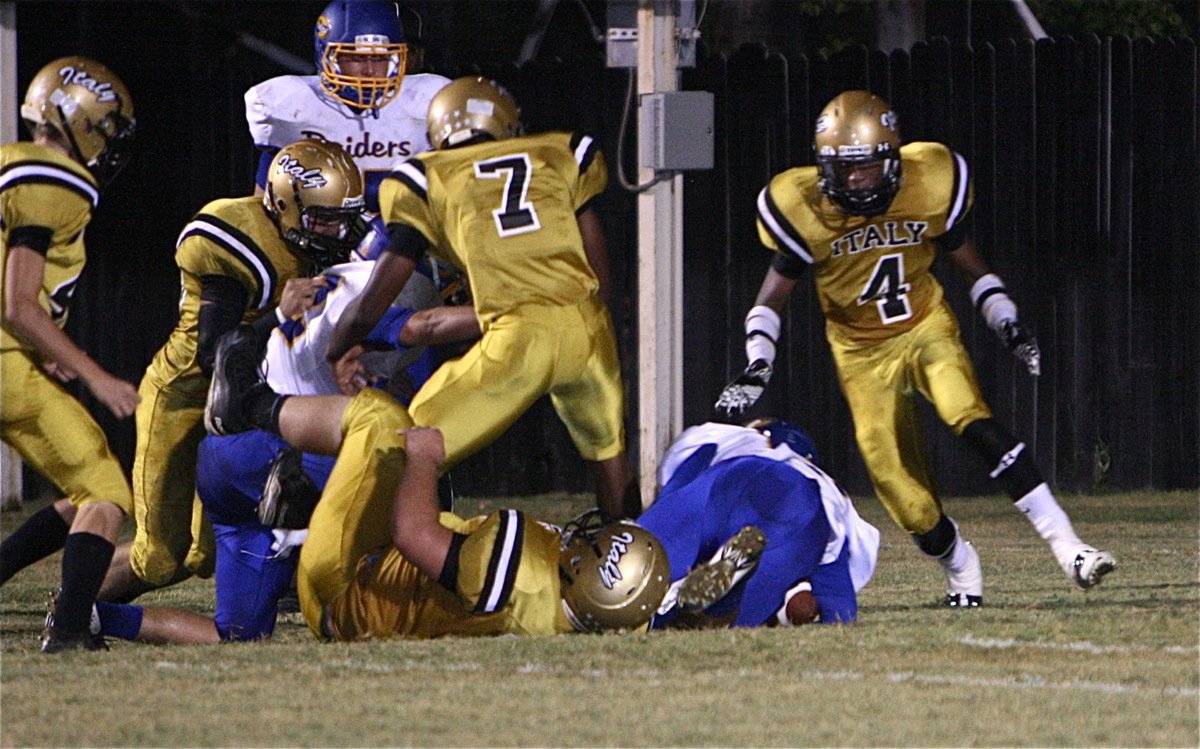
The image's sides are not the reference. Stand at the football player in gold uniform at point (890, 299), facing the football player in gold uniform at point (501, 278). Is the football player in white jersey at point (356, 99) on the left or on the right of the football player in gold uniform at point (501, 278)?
right

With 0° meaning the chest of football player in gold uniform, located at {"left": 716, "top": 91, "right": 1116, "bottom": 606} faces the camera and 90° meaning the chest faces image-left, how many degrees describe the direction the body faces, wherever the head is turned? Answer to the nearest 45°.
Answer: approximately 0°

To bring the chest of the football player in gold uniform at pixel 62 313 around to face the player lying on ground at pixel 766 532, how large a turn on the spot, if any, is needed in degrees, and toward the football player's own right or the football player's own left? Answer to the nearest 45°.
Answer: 0° — they already face them

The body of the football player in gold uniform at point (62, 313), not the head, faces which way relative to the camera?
to the viewer's right

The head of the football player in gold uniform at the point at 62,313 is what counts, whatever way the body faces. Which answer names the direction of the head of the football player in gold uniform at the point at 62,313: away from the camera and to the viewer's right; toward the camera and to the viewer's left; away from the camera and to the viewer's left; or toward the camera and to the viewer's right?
away from the camera and to the viewer's right

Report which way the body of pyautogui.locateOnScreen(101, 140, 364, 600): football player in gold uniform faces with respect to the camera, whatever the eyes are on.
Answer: to the viewer's right

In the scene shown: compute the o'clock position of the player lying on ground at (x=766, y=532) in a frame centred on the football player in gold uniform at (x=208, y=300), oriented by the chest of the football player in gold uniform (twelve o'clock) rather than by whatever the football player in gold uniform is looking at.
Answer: The player lying on ground is roughly at 1 o'clock from the football player in gold uniform.

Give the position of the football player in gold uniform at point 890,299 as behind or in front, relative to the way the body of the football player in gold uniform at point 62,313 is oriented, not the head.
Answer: in front

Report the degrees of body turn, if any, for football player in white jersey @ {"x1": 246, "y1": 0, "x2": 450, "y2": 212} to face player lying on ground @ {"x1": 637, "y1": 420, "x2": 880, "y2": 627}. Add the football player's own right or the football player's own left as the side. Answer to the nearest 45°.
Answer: approximately 45° to the football player's own left

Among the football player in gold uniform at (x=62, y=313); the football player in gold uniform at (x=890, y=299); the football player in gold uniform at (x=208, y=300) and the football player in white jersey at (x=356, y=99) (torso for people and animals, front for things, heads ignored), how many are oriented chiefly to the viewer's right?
2

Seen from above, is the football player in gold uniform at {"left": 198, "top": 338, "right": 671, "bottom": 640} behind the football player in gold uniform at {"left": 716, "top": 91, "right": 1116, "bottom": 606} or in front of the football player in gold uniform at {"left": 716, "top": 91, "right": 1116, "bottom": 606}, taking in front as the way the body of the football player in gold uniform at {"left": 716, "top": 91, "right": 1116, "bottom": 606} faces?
in front

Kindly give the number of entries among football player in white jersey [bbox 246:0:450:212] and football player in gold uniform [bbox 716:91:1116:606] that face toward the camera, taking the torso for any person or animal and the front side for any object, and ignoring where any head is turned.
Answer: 2

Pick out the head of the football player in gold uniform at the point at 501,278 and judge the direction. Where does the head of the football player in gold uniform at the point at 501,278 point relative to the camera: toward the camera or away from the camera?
away from the camera

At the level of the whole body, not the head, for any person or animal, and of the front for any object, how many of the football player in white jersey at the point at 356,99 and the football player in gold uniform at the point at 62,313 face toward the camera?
1

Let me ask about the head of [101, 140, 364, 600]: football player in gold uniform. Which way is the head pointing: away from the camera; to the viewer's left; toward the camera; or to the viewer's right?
to the viewer's right
